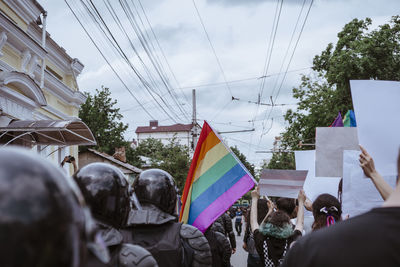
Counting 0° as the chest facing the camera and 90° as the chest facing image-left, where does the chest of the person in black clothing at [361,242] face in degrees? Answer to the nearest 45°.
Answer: approximately 180°

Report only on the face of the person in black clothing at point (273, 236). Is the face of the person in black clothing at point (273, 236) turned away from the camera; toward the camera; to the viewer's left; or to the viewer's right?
away from the camera

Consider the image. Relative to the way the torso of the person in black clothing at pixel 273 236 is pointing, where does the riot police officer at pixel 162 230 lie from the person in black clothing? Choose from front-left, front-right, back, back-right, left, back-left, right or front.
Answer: back-left

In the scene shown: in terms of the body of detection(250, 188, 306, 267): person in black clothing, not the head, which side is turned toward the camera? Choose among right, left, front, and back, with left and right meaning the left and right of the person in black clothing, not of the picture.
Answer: back

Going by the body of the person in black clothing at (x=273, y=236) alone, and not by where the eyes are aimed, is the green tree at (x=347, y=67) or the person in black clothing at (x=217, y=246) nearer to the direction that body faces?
the green tree

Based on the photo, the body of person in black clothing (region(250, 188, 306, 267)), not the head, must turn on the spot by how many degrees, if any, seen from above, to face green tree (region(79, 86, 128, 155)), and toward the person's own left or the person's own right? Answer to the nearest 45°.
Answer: approximately 45° to the person's own left

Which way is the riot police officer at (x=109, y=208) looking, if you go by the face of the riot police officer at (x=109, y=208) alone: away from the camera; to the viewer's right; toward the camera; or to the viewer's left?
away from the camera

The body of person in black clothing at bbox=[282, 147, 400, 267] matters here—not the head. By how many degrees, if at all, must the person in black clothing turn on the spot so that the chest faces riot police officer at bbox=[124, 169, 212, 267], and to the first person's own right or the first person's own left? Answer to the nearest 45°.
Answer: approximately 45° to the first person's own left

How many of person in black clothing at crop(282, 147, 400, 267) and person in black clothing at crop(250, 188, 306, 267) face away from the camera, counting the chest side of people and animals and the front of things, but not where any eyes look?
2
